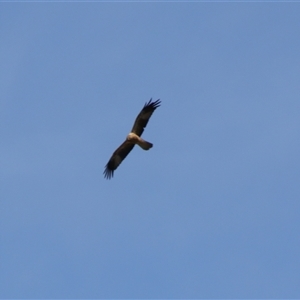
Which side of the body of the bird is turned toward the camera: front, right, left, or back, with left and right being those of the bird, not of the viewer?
left
